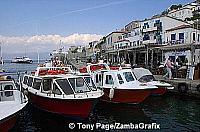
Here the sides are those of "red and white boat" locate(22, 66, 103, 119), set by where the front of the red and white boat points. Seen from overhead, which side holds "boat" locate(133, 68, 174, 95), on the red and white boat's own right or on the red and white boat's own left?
on the red and white boat's own left

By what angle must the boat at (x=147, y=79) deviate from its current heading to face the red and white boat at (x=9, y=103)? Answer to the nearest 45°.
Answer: approximately 90° to its right

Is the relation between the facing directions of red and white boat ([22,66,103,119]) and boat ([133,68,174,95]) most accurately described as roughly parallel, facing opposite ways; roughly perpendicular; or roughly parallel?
roughly parallel

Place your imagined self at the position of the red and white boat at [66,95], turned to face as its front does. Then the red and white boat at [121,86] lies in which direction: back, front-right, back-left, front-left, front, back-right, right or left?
left

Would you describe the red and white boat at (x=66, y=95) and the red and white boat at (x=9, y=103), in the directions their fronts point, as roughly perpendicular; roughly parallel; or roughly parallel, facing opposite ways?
roughly parallel

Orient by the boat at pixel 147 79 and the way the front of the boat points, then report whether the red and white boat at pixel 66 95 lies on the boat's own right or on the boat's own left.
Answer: on the boat's own right

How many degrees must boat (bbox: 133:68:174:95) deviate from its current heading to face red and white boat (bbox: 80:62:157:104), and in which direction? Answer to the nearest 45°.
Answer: approximately 90° to its right
